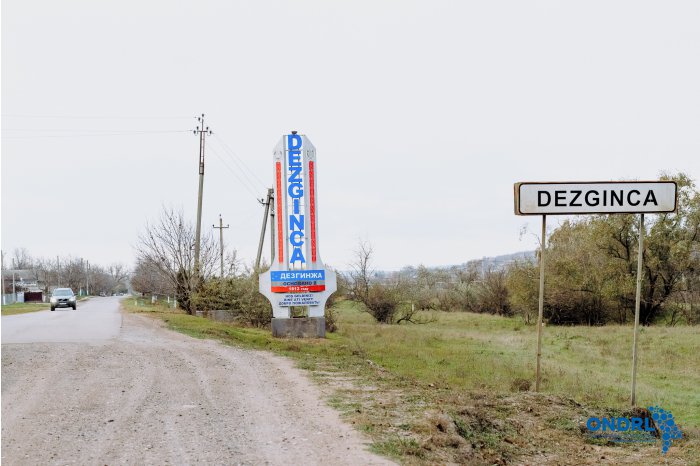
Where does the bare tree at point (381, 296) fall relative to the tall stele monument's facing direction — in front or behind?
behind

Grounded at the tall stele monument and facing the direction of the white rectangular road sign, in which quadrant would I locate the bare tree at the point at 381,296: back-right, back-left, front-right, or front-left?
back-left

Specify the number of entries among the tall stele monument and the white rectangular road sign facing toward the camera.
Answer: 2

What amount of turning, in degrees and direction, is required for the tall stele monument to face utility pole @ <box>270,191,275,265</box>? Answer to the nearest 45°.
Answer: approximately 180°

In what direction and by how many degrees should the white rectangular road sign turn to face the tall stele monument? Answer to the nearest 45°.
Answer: approximately 135° to its right

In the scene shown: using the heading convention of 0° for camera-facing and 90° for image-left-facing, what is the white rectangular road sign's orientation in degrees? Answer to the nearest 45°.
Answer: approximately 0°
